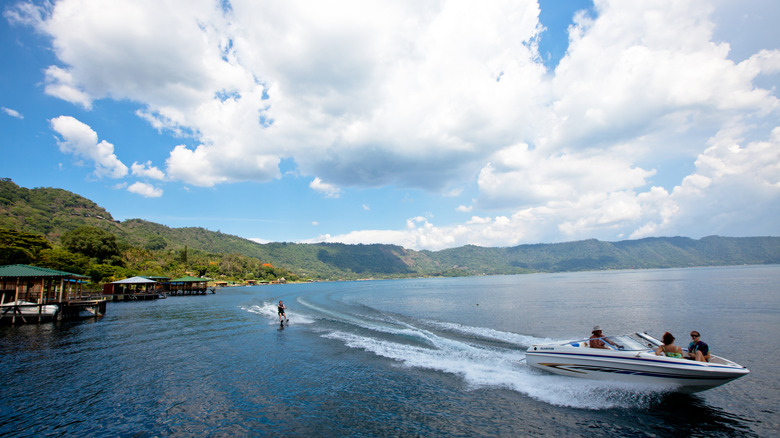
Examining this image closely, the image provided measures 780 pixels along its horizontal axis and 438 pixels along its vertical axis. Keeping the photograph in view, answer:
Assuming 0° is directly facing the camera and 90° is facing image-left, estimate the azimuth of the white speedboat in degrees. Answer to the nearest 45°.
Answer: approximately 315°
